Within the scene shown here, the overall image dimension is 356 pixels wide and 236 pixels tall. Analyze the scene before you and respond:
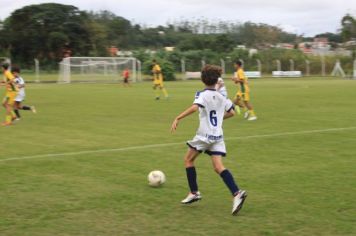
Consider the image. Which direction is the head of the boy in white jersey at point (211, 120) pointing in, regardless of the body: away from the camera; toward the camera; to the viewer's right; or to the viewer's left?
away from the camera

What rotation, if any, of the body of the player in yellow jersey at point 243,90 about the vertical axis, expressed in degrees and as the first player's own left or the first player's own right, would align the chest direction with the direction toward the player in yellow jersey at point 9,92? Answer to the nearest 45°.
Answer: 0° — they already face them

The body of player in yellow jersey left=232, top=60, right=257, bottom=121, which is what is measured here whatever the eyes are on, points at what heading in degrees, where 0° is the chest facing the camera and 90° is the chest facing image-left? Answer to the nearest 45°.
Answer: approximately 90°

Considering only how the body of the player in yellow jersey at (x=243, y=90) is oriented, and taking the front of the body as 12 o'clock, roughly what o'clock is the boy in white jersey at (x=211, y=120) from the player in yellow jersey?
The boy in white jersey is roughly at 9 o'clock from the player in yellow jersey.
